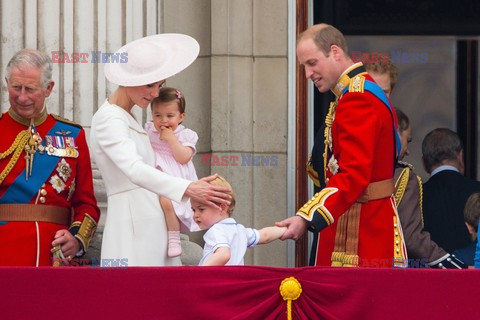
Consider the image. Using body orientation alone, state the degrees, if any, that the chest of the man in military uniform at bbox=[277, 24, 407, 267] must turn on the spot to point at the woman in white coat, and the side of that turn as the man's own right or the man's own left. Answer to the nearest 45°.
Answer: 0° — they already face them

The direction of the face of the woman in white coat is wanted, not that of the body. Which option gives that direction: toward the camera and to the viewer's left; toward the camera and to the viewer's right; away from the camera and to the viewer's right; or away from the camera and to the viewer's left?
toward the camera and to the viewer's right

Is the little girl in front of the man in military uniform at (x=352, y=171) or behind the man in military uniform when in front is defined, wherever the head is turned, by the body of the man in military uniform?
in front

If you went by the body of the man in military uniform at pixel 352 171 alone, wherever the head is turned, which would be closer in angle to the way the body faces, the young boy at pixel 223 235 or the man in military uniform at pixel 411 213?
the young boy

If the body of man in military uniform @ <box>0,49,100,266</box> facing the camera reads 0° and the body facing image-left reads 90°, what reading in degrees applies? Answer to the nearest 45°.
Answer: approximately 0°

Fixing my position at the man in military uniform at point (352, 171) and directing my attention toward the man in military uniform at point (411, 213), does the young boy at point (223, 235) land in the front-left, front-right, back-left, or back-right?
back-left

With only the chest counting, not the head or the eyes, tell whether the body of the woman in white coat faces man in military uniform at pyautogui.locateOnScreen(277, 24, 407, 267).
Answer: yes

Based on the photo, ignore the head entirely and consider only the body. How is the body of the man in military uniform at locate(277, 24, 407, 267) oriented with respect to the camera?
to the viewer's left

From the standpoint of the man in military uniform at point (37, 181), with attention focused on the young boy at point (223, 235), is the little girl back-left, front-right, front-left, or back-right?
front-left
